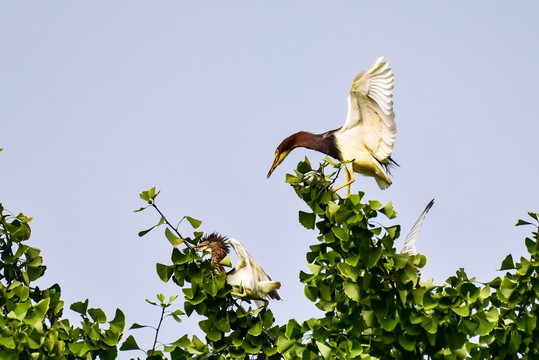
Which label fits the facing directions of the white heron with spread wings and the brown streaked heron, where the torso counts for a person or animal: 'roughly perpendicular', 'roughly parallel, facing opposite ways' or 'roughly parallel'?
roughly parallel

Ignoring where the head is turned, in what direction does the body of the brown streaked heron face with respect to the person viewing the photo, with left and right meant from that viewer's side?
facing to the left of the viewer

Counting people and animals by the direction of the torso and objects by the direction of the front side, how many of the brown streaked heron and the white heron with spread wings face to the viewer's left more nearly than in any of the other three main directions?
2

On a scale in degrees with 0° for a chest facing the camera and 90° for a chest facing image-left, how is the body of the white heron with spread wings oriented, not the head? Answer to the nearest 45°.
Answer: approximately 90°
